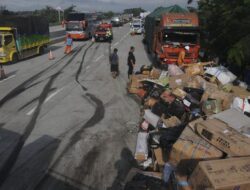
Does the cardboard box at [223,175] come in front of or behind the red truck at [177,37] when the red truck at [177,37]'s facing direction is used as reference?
in front

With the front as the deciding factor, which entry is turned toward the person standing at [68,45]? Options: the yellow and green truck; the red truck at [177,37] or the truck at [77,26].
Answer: the truck

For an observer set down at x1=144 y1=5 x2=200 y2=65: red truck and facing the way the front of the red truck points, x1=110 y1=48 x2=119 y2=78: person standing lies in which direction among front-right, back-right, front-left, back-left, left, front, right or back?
front-right

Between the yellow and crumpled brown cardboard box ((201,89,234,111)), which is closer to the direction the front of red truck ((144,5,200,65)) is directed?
the cardboard box

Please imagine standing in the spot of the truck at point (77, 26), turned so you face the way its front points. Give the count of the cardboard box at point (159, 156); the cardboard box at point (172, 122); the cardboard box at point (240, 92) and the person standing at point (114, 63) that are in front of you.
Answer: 4

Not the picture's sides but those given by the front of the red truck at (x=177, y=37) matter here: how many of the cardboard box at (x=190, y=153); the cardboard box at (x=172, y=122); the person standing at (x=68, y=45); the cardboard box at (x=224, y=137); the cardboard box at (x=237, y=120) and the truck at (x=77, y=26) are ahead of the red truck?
4

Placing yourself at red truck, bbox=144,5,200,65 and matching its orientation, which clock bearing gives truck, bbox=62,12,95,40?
The truck is roughly at 5 o'clock from the red truck.

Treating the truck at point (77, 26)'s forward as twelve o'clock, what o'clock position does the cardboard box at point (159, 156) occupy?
The cardboard box is roughly at 12 o'clock from the truck.

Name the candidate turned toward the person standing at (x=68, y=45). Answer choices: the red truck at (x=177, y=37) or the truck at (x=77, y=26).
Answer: the truck

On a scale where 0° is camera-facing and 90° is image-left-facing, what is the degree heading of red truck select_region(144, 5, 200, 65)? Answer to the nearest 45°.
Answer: approximately 0°

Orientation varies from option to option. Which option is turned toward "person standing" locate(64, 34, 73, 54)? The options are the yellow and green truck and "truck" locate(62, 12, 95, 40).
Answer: the truck

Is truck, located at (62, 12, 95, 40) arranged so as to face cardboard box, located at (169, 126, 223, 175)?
yes

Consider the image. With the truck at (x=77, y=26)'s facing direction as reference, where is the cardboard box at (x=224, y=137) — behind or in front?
in front

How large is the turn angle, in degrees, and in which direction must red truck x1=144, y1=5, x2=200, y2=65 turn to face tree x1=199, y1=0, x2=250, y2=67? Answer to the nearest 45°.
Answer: approximately 45° to its left
